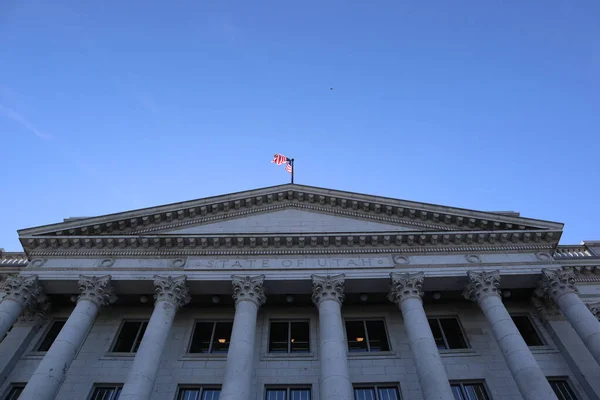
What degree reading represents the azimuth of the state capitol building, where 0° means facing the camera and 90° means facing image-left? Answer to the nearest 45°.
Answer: approximately 0°
